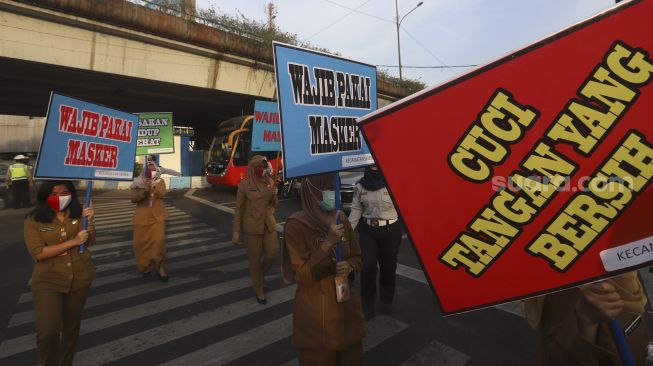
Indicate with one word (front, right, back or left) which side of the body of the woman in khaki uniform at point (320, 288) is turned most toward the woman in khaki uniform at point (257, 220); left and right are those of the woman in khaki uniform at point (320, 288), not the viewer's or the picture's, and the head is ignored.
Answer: back

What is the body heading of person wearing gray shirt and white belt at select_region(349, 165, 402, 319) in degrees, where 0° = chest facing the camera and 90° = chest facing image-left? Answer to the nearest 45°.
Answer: approximately 0°

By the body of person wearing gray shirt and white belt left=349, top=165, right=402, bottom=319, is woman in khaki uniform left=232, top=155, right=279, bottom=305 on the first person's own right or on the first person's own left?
on the first person's own right

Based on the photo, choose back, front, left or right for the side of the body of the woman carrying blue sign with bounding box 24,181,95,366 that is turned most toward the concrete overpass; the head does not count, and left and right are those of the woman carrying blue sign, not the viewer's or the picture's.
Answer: back

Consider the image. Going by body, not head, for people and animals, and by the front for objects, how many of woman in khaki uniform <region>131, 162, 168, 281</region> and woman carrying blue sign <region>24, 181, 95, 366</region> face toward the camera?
2

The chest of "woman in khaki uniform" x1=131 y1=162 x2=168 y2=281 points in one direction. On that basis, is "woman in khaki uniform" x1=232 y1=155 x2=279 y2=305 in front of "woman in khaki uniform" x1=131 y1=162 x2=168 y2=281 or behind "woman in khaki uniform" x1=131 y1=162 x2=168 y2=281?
in front

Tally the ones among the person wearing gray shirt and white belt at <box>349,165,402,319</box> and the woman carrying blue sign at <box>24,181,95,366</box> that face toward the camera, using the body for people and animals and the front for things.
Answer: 2

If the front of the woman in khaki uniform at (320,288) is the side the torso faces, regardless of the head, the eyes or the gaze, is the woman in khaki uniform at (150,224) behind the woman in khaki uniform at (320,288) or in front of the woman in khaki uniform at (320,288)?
behind
